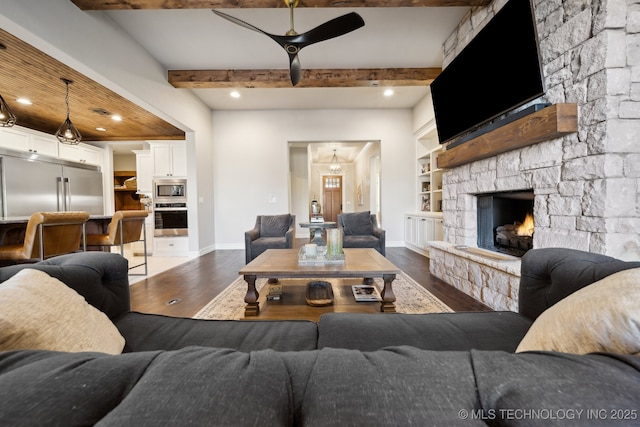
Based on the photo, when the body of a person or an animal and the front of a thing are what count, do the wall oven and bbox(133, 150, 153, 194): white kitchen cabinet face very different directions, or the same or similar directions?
same or similar directions

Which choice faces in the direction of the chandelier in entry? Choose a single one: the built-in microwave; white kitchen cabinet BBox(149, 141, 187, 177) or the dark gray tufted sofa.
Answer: the dark gray tufted sofa

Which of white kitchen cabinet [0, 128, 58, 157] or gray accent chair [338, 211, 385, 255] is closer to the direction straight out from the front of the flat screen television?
the white kitchen cabinet

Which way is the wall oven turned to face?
toward the camera

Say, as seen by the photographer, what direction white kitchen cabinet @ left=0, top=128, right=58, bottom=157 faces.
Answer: facing the viewer and to the right of the viewer

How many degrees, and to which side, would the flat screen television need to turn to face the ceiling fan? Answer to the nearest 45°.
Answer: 0° — it already faces it

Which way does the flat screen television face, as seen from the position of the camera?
facing the viewer and to the left of the viewer

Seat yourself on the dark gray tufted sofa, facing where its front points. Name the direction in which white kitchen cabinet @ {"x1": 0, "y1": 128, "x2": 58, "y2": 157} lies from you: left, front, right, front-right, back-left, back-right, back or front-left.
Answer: front-left

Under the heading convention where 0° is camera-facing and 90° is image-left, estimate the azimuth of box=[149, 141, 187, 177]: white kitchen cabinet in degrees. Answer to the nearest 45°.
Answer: approximately 0°

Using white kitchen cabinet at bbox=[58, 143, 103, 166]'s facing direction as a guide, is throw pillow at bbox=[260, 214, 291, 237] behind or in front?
in front

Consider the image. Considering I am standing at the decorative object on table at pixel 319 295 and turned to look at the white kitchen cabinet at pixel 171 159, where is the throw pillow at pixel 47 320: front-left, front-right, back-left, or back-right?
back-left

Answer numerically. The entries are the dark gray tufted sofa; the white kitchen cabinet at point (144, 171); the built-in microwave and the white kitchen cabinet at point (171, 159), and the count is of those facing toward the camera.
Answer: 3

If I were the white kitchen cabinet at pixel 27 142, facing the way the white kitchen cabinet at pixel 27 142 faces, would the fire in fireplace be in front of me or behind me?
in front

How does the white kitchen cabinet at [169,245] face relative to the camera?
toward the camera

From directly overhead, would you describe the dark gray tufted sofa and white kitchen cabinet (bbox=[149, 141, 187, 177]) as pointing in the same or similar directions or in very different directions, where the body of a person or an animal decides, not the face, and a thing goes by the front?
very different directions

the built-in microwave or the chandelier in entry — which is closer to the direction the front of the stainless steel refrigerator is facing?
the built-in microwave

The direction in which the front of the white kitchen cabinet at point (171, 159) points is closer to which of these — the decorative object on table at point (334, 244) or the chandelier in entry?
the decorative object on table
